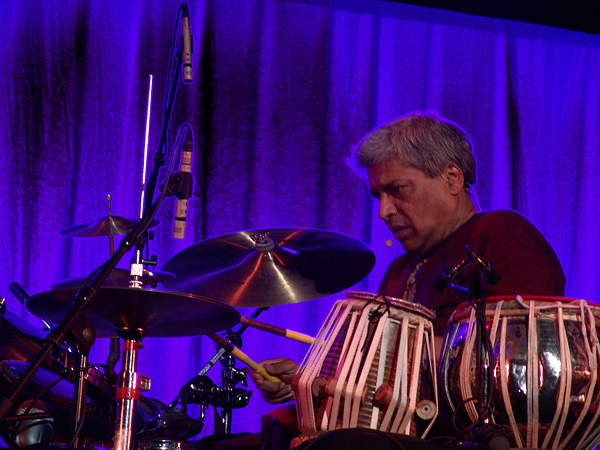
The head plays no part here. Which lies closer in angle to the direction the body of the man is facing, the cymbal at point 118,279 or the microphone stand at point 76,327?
the microphone stand

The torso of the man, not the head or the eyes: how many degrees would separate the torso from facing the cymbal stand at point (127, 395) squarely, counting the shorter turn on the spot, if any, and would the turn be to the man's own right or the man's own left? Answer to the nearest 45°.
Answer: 0° — they already face it

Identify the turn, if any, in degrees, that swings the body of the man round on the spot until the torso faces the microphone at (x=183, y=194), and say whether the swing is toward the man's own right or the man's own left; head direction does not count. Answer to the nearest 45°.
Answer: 0° — they already face it

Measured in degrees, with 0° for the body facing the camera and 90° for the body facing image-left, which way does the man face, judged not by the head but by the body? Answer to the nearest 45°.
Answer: approximately 45°

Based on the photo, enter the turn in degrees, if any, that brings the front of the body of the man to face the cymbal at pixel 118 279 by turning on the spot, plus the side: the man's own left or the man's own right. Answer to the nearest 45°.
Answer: approximately 45° to the man's own right

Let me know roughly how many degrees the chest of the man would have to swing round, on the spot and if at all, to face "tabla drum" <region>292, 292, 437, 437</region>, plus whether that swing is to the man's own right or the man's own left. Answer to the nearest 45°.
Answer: approximately 45° to the man's own left
